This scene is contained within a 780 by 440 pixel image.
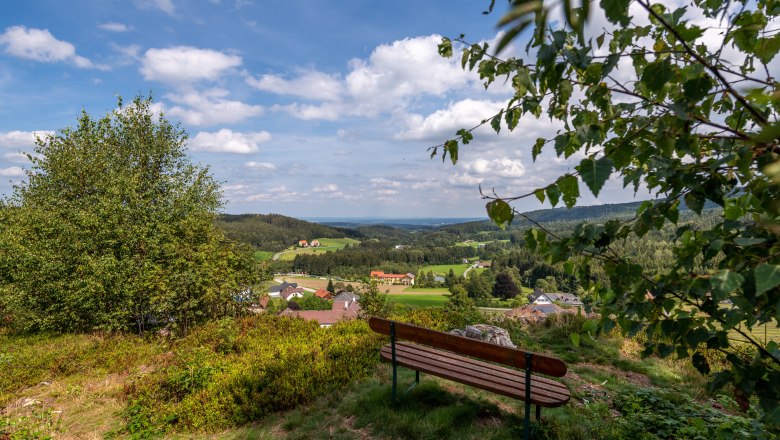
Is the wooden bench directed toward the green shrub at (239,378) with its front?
no

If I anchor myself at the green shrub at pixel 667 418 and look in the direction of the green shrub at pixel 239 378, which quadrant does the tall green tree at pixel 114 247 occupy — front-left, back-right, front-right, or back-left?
front-right

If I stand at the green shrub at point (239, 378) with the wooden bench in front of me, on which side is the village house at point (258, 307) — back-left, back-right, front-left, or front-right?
back-left

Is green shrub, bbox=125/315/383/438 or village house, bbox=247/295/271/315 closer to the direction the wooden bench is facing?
the village house

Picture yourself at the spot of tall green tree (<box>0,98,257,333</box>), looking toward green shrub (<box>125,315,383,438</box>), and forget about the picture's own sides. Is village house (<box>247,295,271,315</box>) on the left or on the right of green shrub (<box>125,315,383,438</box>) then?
left

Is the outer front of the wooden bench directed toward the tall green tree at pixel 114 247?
no

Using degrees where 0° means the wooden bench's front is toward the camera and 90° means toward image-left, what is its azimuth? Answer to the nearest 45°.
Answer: approximately 225°
